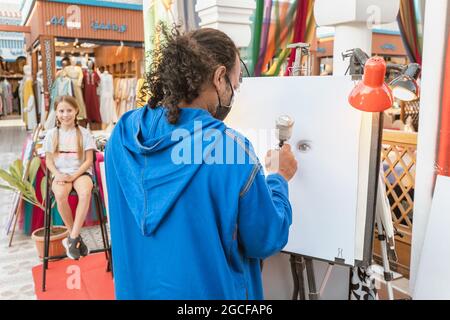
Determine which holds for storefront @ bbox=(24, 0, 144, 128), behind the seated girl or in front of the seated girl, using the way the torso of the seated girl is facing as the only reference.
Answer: behind

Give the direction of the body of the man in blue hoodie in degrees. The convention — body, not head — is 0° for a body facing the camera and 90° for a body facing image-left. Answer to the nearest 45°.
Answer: approximately 225°

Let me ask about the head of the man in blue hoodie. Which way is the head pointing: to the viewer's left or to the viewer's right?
to the viewer's right

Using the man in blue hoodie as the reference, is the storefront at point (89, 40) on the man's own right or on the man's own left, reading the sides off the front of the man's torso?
on the man's own left

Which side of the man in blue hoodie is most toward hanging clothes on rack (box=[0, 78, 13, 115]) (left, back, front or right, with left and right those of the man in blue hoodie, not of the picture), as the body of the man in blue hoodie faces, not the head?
left

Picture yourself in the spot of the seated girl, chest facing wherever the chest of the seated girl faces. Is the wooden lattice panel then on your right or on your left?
on your left

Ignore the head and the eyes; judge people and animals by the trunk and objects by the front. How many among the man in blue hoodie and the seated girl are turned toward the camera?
1

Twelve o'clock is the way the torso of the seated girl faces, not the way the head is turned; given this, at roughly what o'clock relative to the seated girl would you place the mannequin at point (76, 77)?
The mannequin is roughly at 6 o'clock from the seated girl.
